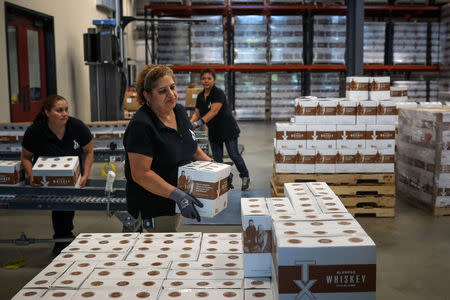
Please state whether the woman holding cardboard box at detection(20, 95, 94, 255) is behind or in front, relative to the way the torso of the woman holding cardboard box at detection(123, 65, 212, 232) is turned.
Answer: behind

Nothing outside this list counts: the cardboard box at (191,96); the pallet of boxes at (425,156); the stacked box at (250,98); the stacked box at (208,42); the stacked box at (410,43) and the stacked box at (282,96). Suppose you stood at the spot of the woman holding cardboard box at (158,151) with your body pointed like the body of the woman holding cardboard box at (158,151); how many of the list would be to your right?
0

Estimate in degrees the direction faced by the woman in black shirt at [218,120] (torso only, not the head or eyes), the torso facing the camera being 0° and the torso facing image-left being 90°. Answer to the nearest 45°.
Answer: approximately 45°

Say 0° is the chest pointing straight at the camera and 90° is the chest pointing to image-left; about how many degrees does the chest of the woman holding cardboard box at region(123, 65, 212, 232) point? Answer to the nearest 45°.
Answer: approximately 315°

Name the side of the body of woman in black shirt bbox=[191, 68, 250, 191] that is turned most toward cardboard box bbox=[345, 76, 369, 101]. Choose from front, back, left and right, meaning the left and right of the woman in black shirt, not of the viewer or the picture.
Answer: left

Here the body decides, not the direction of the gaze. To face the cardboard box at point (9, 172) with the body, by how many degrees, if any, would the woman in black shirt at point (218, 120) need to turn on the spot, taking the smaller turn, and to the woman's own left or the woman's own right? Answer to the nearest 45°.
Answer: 0° — they already face it

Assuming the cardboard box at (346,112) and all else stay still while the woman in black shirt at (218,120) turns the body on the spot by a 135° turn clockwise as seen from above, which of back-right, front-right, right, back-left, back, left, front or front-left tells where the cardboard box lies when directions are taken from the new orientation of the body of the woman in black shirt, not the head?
back-right

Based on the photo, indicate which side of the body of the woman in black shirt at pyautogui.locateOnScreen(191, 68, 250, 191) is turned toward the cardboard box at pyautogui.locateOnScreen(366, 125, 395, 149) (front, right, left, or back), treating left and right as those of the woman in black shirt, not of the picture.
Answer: left

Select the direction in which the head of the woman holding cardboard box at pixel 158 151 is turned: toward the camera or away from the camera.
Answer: toward the camera

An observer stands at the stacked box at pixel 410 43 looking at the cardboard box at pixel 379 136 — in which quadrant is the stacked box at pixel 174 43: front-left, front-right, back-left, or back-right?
front-right

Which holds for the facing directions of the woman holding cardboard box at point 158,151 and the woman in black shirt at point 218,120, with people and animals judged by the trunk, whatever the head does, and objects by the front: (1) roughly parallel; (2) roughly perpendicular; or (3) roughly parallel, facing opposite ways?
roughly perpendicular

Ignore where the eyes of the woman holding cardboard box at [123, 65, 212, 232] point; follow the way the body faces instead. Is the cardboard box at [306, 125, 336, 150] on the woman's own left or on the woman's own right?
on the woman's own left

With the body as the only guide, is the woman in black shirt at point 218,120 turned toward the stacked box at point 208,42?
no

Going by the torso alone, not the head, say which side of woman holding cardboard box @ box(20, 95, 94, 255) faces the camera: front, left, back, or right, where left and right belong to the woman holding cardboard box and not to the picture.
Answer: front

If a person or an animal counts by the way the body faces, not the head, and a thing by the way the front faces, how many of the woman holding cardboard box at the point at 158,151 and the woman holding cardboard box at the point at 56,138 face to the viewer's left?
0

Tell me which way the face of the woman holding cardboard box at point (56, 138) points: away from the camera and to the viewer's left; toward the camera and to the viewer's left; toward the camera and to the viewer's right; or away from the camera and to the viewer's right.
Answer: toward the camera and to the viewer's right

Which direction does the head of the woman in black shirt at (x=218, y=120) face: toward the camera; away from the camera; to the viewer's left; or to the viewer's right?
toward the camera

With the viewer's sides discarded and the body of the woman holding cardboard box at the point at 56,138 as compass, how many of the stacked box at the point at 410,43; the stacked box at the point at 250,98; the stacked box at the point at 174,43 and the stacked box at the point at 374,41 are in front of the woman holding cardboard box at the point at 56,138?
0
